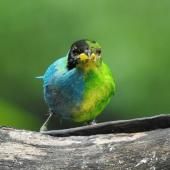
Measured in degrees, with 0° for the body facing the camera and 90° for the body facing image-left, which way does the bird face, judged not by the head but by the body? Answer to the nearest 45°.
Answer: approximately 0°
